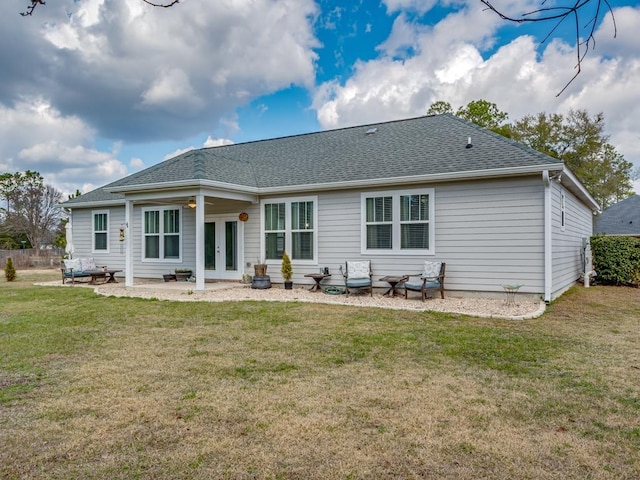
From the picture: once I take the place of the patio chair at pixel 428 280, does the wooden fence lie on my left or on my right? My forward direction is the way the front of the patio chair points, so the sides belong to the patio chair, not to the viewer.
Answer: on my right

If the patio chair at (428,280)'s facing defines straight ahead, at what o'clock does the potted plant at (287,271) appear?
The potted plant is roughly at 2 o'clock from the patio chair.

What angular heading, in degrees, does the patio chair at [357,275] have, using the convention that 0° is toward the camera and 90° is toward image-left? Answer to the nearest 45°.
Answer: approximately 0°

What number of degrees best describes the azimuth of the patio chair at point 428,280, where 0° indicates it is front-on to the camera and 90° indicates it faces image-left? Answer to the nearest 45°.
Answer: approximately 45°

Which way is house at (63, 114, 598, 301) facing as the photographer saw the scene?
facing away from the viewer and to the right of the viewer

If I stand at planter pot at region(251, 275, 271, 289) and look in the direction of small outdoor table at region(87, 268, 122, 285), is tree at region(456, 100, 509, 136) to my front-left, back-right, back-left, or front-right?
back-right

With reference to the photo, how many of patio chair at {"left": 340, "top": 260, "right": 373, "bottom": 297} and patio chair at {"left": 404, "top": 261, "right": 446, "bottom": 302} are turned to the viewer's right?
0

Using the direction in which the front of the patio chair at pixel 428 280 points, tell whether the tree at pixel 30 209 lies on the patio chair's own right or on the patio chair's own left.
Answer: on the patio chair's own right

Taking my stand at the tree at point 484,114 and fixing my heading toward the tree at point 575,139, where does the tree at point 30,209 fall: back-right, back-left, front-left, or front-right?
back-left

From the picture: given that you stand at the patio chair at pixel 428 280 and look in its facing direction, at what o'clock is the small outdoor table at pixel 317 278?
The small outdoor table is roughly at 2 o'clock from the patio chair.

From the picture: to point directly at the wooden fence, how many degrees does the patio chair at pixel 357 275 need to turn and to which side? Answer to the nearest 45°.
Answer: approximately 135° to its right

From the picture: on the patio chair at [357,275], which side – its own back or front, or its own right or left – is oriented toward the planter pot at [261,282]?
right

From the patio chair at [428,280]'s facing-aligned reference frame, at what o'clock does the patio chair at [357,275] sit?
the patio chair at [357,275] is roughly at 2 o'clock from the patio chair at [428,280].
